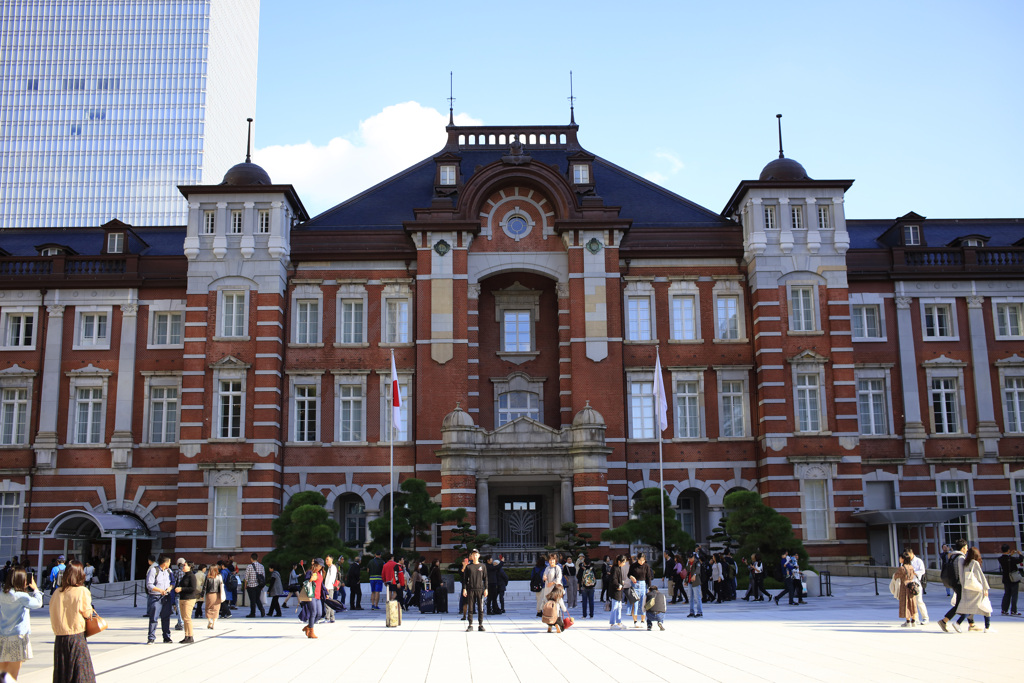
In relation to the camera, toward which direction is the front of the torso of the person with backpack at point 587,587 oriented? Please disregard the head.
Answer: away from the camera

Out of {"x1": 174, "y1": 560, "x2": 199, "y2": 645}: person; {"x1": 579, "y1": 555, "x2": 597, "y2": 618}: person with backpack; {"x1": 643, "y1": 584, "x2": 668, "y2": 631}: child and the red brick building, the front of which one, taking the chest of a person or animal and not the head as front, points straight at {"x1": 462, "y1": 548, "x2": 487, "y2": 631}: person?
the red brick building

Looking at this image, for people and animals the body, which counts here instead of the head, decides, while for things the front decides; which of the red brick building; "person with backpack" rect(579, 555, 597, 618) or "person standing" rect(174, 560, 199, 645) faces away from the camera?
the person with backpack

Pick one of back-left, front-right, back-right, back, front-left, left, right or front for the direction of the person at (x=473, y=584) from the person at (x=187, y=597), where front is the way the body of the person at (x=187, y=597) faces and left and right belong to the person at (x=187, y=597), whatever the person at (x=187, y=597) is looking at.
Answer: back

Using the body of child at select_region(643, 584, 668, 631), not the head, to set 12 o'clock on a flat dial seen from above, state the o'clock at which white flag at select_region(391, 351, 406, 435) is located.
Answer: The white flag is roughly at 11 o'clock from the child.

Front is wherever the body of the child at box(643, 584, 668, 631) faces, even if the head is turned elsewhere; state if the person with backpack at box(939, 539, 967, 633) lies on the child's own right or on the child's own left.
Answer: on the child's own right

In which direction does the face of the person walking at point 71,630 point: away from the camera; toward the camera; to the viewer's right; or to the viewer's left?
away from the camera

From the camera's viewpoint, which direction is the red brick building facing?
toward the camera

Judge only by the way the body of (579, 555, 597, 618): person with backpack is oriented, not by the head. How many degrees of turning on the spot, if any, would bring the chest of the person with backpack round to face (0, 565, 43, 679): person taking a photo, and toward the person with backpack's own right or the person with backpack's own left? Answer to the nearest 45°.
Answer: approximately 135° to the person with backpack's own left

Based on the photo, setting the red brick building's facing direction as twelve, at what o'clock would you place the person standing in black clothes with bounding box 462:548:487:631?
The person standing in black clothes is roughly at 12 o'clock from the red brick building.

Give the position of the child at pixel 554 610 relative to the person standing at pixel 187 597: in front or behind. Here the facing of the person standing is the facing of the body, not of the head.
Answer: behind

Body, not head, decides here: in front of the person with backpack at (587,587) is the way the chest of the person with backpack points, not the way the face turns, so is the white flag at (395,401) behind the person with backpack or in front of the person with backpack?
in front
